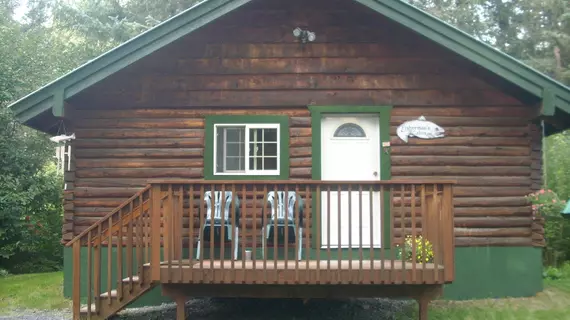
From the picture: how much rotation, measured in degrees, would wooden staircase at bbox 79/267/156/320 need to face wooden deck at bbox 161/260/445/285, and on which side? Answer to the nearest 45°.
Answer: approximately 135° to its left

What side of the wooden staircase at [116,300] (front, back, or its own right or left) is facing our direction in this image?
left

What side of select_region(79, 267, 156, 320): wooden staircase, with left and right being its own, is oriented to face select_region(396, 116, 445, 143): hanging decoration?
back
